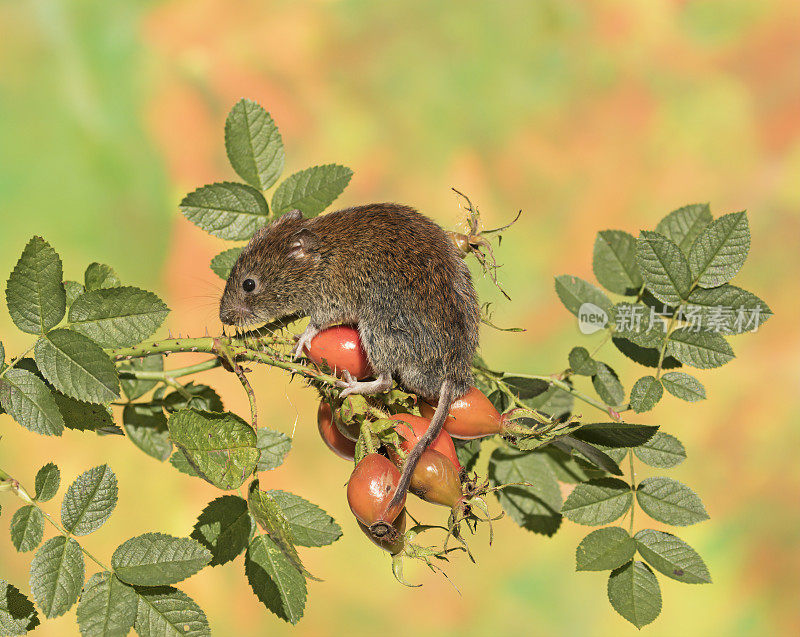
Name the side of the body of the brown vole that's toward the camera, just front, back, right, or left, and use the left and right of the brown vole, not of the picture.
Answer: left
